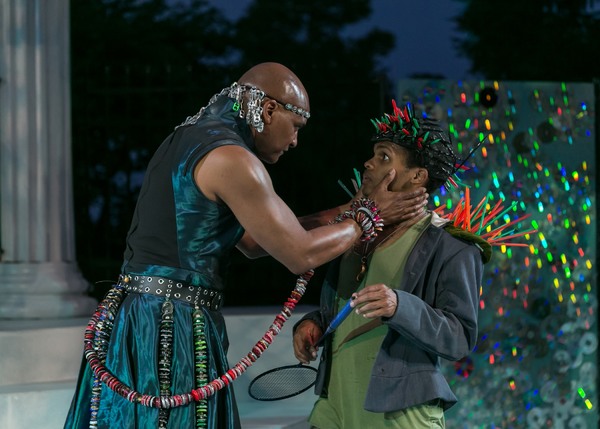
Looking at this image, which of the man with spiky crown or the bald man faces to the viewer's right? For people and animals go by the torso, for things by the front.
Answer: the bald man

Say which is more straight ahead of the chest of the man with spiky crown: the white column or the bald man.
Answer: the bald man

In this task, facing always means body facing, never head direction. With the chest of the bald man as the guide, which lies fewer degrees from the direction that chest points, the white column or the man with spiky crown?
the man with spiky crown

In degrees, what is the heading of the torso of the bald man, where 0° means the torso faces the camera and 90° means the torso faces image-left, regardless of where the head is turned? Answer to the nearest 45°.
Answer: approximately 270°

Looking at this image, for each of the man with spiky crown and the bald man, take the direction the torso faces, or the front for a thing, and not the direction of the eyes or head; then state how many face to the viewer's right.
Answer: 1

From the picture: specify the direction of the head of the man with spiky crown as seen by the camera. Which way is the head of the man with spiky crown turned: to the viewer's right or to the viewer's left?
to the viewer's left

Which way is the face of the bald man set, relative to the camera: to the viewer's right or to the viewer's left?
to the viewer's right

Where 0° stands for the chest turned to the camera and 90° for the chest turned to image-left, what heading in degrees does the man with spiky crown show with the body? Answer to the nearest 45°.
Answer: approximately 45°

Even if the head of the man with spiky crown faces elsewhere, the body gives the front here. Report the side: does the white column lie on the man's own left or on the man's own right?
on the man's own right
